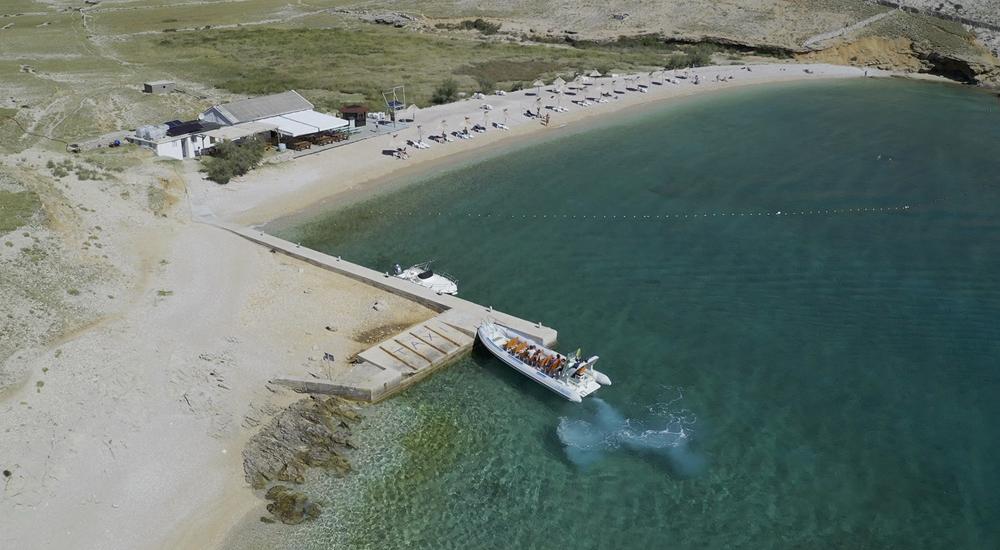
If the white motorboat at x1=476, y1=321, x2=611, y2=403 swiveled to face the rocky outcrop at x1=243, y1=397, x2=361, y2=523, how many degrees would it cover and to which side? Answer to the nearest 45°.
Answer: approximately 90° to its left

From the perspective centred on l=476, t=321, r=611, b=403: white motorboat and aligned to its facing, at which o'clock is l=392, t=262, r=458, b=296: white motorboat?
l=392, t=262, r=458, b=296: white motorboat is roughly at 12 o'clock from l=476, t=321, r=611, b=403: white motorboat.

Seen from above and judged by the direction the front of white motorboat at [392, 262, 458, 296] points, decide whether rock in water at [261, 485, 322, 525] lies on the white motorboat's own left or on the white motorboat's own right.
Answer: on the white motorboat's own right

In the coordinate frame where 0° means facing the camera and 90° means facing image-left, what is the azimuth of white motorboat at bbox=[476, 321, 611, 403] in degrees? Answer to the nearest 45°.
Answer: approximately 135°

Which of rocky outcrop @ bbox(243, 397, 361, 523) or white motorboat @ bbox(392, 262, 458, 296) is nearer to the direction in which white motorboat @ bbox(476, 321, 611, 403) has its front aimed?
the white motorboat

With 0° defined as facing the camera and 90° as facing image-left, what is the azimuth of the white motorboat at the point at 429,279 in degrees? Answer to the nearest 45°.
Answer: approximately 315°

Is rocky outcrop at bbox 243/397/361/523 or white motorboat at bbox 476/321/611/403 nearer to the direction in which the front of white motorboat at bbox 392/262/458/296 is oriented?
the white motorboat
